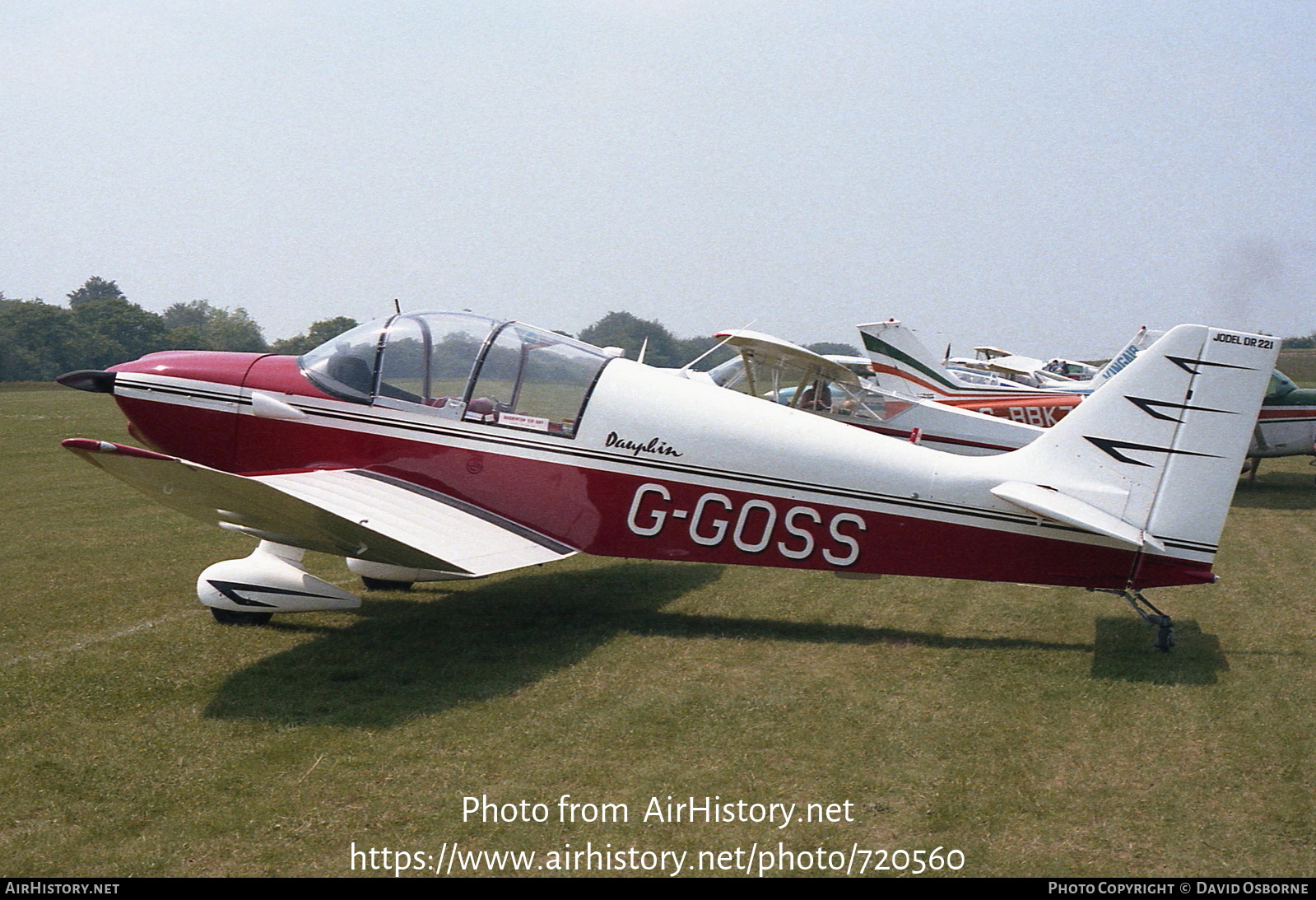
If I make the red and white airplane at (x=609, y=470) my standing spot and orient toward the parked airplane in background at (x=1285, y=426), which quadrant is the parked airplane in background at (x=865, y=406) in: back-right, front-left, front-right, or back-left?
front-left

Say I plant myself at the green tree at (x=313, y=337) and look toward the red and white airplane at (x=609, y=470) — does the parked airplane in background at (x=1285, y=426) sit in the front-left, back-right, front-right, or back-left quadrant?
front-left

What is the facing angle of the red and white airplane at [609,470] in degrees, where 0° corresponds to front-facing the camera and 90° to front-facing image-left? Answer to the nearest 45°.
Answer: approximately 90°

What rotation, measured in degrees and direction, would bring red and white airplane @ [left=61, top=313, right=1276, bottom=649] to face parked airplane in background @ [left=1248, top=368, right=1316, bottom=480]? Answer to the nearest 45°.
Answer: approximately 135° to its right

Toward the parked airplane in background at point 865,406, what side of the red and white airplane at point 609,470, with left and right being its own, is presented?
right

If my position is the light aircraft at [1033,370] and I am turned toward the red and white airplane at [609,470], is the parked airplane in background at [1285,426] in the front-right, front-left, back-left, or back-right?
front-left

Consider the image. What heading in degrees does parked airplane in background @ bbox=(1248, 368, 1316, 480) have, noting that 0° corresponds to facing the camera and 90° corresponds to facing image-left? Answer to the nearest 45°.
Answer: approximately 90°
